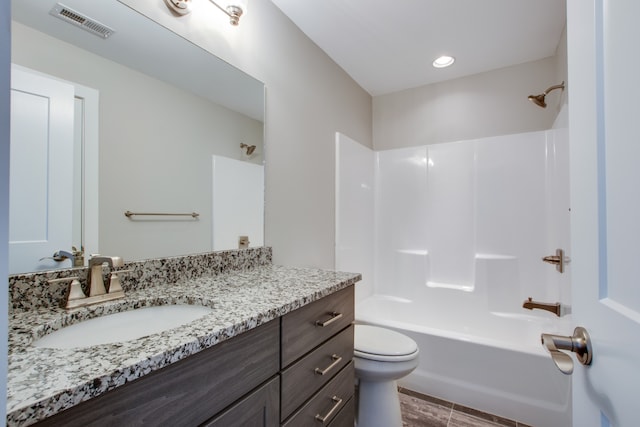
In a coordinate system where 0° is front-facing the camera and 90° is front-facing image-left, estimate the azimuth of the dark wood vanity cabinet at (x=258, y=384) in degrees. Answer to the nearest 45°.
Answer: approximately 315°

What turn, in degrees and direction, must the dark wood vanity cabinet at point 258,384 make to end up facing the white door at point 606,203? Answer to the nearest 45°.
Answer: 0° — it already faces it

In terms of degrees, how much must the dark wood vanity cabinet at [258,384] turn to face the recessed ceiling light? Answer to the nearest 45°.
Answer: approximately 90° to its left

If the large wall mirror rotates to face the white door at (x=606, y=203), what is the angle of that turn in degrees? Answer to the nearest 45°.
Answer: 0° — it already faces it

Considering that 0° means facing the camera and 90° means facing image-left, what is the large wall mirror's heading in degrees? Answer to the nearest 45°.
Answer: approximately 315°
